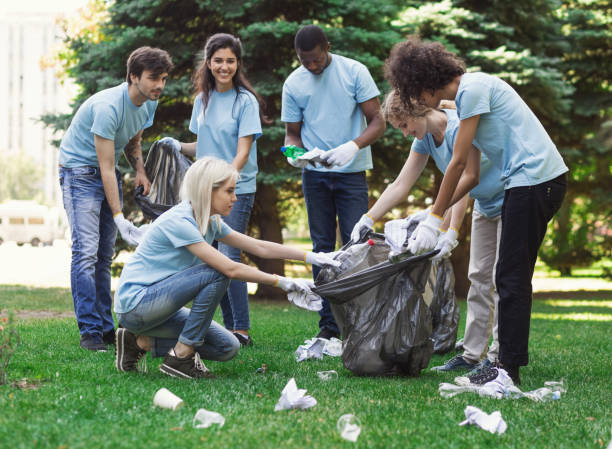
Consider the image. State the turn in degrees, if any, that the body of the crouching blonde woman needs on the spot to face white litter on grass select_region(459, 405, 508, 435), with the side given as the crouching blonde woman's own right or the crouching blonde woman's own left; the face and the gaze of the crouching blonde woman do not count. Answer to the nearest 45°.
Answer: approximately 45° to the crouching blonde woman's own right

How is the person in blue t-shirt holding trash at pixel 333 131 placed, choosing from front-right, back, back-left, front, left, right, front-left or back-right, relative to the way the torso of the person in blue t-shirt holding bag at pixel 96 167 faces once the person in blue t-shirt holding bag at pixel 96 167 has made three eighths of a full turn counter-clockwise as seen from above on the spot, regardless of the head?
right

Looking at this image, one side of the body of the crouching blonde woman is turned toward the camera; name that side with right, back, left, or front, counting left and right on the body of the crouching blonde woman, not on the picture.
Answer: right

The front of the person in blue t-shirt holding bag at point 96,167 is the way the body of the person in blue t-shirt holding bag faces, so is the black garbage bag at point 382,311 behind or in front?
in front

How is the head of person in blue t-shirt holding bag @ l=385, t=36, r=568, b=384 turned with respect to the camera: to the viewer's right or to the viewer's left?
to the viewer's left

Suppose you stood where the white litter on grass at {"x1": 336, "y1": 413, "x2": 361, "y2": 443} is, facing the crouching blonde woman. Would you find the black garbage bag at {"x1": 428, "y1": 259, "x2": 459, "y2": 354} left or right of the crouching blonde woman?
right

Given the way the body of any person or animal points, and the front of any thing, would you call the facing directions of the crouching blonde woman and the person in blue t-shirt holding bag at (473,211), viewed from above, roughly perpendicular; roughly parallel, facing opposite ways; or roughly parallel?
roughly parallel, facing opposite ways

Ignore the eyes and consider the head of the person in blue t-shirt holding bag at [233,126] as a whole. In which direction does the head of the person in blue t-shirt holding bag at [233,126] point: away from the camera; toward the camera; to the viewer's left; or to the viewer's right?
toward the camera

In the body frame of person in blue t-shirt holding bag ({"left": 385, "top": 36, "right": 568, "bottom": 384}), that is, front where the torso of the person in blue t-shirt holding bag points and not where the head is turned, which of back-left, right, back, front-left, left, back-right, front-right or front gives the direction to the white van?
front-right

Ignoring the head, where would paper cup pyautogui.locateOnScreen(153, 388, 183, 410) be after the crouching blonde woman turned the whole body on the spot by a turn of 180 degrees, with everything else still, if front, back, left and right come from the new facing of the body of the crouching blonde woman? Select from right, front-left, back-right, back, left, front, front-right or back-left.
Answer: left

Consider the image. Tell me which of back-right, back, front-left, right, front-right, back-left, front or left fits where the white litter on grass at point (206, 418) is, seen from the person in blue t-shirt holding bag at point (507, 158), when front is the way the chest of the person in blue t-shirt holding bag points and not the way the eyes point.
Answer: front-left

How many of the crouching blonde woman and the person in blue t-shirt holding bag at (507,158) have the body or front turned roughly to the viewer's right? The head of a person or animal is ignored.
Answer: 1

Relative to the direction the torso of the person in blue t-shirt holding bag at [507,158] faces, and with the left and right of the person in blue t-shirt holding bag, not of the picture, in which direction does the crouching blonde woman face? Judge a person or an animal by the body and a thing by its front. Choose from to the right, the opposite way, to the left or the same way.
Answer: the opposite way

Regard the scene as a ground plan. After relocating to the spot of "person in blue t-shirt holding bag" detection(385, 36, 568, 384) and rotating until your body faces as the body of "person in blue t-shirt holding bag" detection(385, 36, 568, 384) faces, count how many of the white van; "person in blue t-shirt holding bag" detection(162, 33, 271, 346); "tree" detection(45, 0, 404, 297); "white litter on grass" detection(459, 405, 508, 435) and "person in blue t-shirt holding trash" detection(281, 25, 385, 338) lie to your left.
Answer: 1

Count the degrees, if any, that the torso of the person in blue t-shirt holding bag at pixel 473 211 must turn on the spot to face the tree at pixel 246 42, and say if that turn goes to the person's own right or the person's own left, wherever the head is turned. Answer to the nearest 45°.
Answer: approximately 45° to the person's own right

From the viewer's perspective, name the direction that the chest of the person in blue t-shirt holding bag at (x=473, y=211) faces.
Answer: to the viewer's left

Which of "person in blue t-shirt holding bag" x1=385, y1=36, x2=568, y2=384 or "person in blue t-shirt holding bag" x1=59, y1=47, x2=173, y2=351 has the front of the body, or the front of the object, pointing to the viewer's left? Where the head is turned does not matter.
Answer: "person in blue t-shirt holding bag" x1=385, y1=36, x2=568, y2=384

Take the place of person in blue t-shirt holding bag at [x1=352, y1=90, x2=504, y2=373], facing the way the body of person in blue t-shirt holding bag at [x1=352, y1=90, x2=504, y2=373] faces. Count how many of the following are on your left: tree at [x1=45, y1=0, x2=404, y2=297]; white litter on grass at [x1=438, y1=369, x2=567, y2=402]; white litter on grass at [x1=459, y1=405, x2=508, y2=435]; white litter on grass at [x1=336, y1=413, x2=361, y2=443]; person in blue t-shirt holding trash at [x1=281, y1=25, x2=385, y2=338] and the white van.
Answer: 3

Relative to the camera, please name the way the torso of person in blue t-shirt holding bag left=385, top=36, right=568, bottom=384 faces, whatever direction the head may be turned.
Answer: to the viewer's left

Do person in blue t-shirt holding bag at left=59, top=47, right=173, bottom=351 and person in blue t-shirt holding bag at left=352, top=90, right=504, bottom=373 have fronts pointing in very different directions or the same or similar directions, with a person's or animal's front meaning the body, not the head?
very different directions
